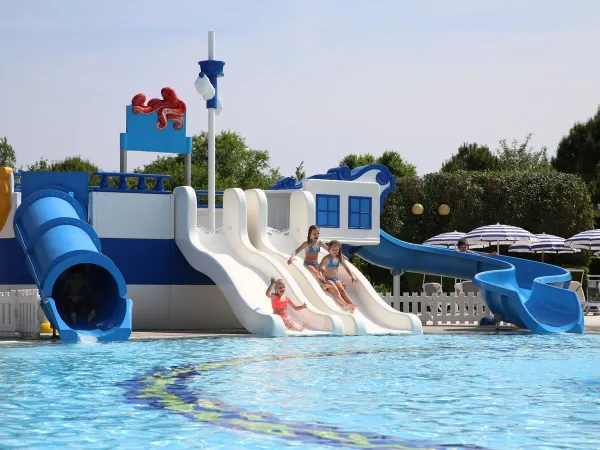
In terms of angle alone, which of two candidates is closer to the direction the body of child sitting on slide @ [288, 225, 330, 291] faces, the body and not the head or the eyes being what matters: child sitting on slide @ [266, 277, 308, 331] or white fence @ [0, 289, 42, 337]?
the child sitting on slide

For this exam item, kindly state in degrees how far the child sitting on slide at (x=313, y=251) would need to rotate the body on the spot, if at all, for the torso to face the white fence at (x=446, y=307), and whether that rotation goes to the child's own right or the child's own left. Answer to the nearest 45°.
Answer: approximately 90° to the child's own left

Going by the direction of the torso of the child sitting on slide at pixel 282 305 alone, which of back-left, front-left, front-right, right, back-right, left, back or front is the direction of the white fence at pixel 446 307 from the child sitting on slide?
left

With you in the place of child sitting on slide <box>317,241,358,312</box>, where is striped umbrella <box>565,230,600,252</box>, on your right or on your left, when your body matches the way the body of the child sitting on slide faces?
on your left

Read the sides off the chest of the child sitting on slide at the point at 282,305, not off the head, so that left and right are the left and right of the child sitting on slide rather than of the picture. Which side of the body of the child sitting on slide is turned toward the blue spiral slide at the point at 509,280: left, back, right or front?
left

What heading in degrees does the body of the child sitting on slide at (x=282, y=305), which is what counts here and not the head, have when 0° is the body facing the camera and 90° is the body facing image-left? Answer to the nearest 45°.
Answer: approximately 315°

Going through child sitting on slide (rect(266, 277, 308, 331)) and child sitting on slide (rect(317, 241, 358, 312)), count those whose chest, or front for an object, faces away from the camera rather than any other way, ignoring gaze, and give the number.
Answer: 0

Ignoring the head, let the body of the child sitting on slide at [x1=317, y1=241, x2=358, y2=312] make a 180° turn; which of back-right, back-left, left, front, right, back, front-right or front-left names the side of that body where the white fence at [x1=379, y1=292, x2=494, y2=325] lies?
right

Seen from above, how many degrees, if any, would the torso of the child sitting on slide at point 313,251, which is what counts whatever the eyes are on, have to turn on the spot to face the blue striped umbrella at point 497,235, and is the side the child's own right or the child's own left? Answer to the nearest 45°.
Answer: approximately 90° to the child's own left

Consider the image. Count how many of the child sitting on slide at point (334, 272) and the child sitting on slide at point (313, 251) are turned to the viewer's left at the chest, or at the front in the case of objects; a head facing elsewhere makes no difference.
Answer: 0

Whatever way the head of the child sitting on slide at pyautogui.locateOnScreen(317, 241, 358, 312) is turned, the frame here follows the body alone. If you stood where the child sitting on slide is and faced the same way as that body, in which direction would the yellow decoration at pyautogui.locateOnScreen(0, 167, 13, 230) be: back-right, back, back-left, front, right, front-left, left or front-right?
back-right
